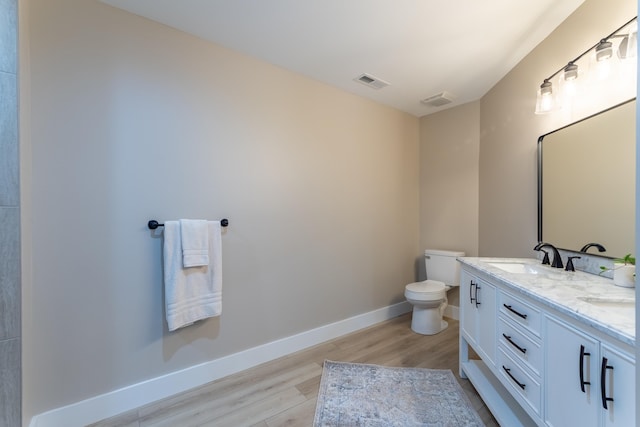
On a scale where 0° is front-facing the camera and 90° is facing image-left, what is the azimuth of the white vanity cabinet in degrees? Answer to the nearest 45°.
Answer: approximately 45°

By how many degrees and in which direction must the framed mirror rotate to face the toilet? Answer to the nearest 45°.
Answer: approximately 90° to its right

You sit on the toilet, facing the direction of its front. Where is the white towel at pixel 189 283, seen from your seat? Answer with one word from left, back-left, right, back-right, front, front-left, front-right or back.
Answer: front

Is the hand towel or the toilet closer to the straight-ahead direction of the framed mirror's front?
the hand towel

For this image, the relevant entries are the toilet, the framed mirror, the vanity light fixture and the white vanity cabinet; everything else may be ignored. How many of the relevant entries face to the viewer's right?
0

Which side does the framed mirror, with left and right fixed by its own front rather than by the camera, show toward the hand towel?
front

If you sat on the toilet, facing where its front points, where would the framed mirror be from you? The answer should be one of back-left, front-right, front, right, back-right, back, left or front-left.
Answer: left

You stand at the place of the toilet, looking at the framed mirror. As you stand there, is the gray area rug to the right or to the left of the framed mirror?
right

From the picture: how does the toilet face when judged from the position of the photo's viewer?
facing the viewer and to the left of the viewer

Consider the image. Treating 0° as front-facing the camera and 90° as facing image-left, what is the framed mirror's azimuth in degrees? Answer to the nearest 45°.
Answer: approximately 45°

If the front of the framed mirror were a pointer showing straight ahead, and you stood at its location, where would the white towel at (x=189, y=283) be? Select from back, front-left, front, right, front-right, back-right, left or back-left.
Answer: front

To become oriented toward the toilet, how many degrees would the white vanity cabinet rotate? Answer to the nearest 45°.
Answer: approximately 90° to its right
